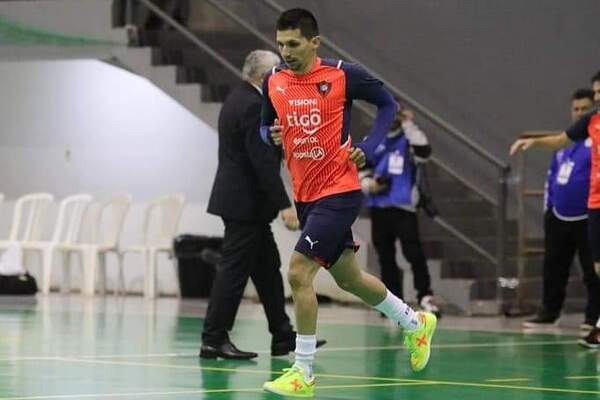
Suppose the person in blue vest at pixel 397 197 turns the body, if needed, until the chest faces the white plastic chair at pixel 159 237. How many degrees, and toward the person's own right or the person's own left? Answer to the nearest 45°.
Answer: approximately 135° to the person's own right

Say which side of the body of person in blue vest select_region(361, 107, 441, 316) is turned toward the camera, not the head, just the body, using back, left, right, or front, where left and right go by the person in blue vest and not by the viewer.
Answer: front

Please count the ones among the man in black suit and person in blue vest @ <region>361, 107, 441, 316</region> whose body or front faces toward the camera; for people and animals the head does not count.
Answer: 1

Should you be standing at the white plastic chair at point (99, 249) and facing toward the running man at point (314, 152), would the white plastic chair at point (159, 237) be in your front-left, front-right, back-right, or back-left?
front-left

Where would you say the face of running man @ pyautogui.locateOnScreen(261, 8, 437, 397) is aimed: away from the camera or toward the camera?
toward the camera

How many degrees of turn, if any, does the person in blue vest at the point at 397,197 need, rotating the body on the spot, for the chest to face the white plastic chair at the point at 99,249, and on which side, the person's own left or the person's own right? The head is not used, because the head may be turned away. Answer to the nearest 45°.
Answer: approximately 135° to the person's own right

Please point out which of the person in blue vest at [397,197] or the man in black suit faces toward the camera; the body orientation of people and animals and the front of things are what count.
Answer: the person in blue vest

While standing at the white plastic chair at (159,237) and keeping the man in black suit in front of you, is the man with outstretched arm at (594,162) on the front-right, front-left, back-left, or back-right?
front-left
